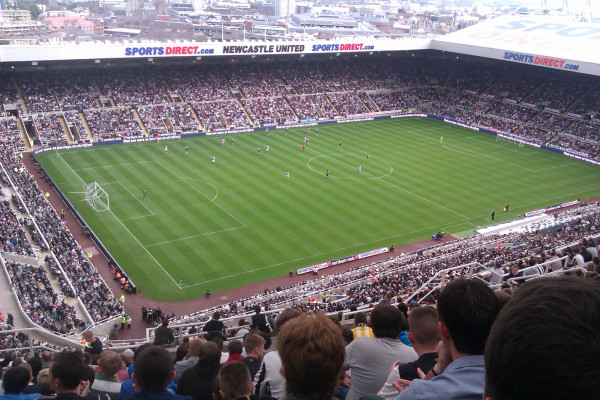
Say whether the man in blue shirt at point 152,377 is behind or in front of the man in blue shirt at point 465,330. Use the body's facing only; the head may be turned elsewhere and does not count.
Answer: in front

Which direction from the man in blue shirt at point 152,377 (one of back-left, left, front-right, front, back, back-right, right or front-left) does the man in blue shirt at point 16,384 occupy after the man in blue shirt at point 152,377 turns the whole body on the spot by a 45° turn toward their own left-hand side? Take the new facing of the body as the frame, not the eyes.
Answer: front

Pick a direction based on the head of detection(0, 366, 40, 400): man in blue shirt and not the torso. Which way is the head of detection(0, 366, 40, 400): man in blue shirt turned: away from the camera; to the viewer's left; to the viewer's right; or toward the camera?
away from the camera

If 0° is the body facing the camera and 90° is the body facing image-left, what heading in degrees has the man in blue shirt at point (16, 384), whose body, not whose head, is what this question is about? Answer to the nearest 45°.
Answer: approximately 180°

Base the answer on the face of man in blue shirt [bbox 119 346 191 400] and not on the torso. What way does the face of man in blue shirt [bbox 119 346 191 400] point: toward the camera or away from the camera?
away from the camera

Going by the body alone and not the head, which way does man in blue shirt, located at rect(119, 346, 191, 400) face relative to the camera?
away from the camera

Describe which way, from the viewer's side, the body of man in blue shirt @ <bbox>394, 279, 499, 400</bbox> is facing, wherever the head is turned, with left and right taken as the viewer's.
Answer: facing away from the viewer and to the left of the viewer
